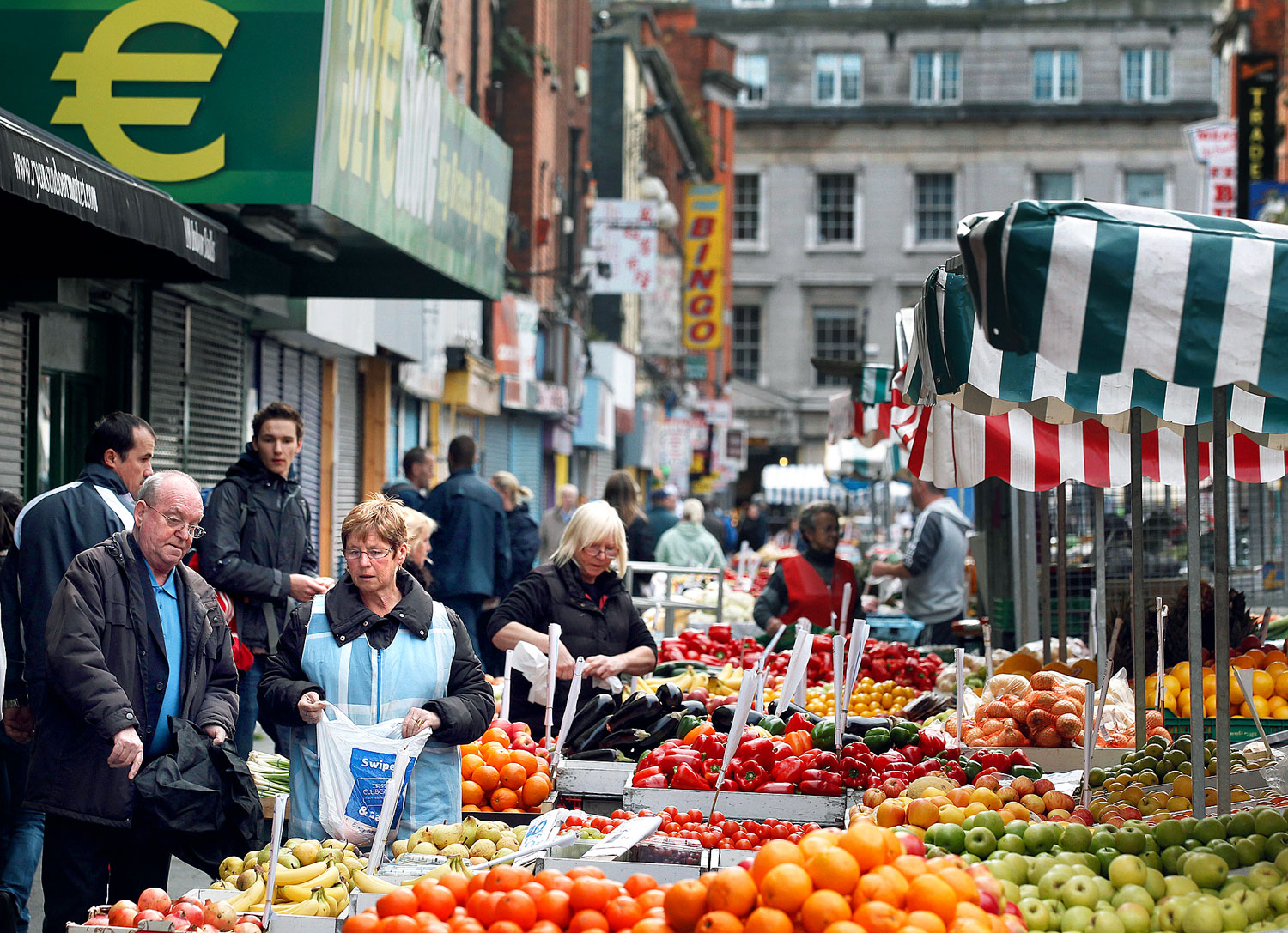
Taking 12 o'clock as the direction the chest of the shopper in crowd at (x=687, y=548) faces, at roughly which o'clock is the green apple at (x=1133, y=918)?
The green apple is roughly at 6 o'clock from the shopper in crowd.

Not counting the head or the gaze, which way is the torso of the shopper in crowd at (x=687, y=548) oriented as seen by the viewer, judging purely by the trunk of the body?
away from the camera

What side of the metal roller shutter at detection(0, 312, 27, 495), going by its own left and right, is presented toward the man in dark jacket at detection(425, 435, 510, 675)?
left

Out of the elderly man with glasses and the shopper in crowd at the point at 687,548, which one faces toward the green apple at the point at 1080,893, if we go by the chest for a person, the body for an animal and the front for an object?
the elderly man with glasses

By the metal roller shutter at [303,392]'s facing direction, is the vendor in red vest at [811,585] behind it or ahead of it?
ahead

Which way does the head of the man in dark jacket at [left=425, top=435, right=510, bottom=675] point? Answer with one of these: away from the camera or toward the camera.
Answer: away from the camera

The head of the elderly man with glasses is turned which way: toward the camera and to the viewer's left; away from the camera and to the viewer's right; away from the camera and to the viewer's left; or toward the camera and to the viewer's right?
toward the camera and to the viewer's right

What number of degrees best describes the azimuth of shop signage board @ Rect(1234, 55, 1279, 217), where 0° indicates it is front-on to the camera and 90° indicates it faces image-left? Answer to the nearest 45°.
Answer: approximately 0°

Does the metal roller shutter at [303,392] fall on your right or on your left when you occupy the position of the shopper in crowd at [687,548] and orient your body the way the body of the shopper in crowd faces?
on your left

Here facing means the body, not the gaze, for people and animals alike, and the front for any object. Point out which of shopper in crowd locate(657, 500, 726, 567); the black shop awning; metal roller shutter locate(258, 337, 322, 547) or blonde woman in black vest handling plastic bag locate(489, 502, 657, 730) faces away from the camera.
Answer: shopper in crowd locate(657, 500, 726, 567)

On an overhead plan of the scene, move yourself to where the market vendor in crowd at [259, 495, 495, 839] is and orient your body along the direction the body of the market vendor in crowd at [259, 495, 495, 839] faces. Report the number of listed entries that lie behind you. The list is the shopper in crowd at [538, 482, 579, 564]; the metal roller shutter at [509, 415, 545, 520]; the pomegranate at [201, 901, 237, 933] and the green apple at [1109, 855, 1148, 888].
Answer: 2

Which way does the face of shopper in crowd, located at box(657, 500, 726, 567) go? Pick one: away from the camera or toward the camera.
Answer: away from the camera

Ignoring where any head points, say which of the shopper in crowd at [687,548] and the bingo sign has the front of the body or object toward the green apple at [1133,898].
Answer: the bingo sign

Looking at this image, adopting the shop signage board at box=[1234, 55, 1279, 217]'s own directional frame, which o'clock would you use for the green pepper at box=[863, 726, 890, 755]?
The green pepper is roughly at 12 o'clock from the shop signage board.

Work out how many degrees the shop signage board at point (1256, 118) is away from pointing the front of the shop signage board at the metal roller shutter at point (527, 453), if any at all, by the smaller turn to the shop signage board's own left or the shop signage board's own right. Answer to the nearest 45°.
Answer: approximately 90° to the shop signage board's own right

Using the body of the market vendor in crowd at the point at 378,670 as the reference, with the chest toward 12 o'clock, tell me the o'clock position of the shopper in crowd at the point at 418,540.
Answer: the shopper in crowd at the point at 418,540 is roughly at 6 o'clock from the market vendor in crowd at the point at 378,670.
